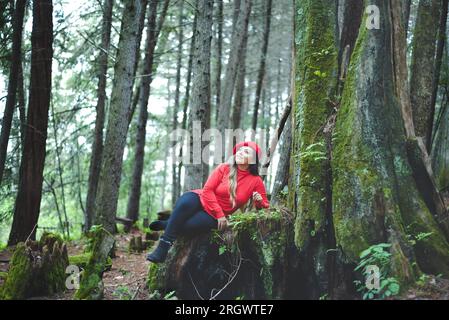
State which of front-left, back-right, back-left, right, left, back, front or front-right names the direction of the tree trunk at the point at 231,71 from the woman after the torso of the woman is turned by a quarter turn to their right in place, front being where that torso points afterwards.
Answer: right

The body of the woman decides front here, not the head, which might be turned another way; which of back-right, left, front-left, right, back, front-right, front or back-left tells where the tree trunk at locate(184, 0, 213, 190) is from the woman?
back

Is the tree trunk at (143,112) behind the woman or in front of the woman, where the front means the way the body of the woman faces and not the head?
behind

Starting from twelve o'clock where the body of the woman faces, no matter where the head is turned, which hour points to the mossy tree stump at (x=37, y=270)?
The mossy tree stump is roughly at 3 o'clock from the woman.

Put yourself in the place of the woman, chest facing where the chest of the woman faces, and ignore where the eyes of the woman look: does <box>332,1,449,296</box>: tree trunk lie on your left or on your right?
on your left

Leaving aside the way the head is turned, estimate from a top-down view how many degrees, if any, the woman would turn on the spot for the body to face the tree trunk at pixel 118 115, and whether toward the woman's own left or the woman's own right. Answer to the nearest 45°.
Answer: approximately 135° to the woman's own right

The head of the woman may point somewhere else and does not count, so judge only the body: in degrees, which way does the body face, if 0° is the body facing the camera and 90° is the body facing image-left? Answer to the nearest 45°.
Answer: approximately 0°

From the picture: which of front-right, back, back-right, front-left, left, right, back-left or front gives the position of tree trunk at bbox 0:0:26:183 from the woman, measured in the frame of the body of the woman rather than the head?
back-right

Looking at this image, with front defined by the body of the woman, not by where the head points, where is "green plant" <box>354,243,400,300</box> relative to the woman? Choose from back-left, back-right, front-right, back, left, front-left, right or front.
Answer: front-left

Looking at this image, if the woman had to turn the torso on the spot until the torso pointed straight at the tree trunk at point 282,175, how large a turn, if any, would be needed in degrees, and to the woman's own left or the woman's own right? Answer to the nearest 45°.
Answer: approximately 135° to the woman's own left
